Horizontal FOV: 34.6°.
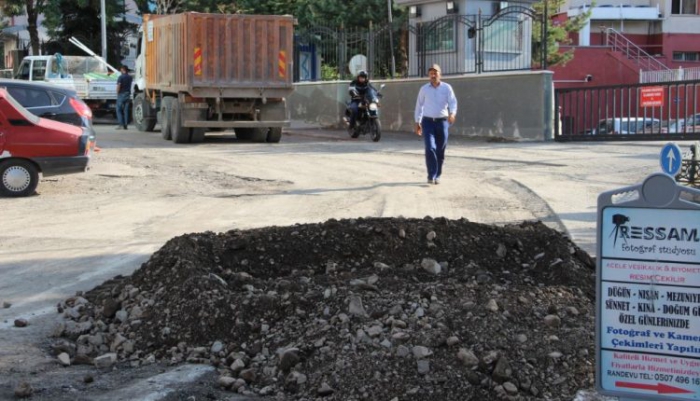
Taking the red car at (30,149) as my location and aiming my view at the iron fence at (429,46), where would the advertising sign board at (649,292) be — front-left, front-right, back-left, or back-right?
back-right

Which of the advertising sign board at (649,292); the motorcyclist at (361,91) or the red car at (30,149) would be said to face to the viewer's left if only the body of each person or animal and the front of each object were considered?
the red car

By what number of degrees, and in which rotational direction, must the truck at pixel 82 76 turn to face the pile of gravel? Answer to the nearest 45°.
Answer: approximately 135° to its left

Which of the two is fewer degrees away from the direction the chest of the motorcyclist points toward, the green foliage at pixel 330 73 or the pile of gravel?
the pile of gravel

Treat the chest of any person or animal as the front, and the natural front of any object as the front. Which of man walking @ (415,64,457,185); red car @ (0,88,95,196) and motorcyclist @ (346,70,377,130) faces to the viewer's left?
the red car

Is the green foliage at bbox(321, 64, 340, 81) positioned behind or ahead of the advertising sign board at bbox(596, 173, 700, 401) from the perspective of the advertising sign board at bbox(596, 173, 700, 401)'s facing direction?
behind

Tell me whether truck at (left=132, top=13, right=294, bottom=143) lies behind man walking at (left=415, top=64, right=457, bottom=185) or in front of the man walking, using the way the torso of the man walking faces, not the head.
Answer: behind

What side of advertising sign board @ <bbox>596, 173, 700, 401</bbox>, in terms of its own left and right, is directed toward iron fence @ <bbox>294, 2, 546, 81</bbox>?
back

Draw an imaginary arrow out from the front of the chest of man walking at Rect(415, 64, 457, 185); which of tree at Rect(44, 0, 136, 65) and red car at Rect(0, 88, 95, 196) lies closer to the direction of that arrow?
the red car

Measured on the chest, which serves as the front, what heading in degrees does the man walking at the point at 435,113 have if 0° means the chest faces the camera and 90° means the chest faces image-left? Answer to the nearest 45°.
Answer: approximately 0°

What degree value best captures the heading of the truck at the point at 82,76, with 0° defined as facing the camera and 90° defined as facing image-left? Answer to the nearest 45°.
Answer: approximately 135°
